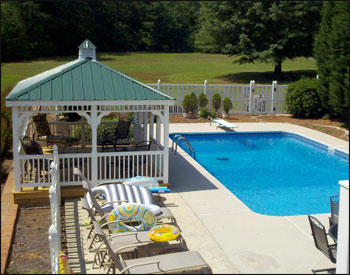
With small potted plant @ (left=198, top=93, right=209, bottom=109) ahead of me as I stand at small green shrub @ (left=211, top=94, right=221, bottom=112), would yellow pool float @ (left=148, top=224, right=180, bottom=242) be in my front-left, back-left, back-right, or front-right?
front-left

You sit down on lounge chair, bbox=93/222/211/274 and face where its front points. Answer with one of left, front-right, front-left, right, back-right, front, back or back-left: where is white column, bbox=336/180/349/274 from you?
front-right

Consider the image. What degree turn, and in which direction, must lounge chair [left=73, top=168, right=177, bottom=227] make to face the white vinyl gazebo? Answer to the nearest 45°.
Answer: approximately 135° to its left

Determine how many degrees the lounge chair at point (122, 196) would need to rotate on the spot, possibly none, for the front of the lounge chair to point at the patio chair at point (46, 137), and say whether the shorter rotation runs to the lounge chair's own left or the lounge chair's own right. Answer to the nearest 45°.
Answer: approximately 135° to the lounge chair's own left

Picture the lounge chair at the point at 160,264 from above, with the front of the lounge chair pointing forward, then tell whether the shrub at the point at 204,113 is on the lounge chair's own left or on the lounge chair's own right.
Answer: on the lounge chair's own left

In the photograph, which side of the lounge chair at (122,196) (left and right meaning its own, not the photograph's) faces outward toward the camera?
right

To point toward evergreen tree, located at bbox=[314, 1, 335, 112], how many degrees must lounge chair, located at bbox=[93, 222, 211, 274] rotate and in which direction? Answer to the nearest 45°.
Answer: approximately 45° to its left

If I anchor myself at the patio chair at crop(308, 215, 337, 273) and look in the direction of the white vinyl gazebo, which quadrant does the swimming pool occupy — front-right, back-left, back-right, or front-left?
front-right

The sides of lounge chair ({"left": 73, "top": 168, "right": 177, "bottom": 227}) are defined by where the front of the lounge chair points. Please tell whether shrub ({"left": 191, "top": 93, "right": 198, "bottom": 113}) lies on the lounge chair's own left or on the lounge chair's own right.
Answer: on the lounge chair's own left

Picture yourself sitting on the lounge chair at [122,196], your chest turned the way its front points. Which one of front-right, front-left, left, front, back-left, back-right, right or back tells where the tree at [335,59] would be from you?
front-left

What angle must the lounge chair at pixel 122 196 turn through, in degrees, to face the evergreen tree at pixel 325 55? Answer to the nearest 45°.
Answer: approximately 45° to its left

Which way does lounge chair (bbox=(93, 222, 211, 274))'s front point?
to the viewer's right

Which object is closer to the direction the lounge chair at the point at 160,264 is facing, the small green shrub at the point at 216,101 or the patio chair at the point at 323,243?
the patio chair

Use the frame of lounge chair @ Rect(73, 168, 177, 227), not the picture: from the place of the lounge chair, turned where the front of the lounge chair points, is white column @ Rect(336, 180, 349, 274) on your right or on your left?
on your right

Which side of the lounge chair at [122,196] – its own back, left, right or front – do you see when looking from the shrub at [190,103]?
left

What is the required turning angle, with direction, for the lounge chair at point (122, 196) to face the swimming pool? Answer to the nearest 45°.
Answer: approximately 45° to its left
